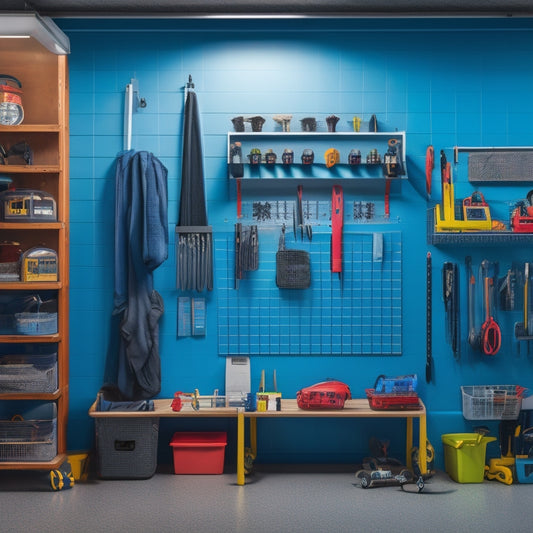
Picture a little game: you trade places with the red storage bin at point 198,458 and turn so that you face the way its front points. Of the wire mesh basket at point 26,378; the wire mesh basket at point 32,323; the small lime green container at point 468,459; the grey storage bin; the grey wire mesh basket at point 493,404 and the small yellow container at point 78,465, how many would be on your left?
2

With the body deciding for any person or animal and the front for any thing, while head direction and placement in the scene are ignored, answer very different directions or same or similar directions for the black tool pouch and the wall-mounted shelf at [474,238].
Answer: same or similar directions

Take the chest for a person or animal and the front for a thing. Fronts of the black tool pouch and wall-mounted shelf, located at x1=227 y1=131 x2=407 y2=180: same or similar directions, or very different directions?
same or similar directions

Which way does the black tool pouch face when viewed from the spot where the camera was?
facing the viewer

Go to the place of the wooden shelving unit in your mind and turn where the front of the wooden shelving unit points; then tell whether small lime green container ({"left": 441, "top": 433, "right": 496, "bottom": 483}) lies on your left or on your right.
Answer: on your left

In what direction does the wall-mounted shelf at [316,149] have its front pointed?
toward the camera

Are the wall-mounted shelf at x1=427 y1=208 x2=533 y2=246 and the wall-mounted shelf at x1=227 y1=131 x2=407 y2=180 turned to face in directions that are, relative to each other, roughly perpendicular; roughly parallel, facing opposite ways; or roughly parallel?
roughly parallel

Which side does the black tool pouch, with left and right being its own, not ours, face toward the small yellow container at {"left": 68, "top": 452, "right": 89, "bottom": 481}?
right

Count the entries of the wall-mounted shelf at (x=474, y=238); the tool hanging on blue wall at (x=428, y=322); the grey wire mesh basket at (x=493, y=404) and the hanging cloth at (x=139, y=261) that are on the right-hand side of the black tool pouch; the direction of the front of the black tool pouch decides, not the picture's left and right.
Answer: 1

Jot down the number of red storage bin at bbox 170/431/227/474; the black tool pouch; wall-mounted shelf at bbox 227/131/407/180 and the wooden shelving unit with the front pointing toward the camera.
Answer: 4
